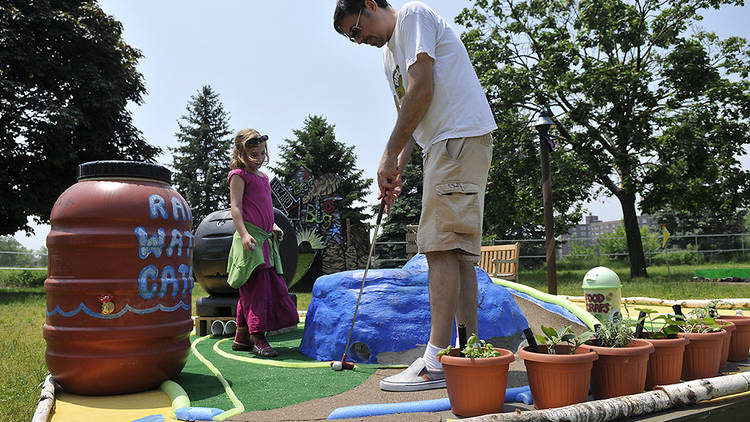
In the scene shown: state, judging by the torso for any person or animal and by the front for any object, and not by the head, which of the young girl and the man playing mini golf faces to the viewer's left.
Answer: the man playing mini golf

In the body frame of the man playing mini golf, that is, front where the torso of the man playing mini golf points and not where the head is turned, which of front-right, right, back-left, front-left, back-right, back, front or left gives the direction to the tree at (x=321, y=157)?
right

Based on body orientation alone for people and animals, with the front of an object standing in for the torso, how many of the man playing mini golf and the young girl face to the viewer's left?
1

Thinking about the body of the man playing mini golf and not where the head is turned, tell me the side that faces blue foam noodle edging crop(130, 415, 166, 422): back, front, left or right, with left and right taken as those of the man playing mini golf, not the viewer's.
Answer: front

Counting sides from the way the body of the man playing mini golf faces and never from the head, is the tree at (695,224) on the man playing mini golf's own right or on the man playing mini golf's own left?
on the man playing mini golf's own right

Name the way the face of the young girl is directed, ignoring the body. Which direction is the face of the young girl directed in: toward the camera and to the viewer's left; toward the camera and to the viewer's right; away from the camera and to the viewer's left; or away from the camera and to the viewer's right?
toward the camera and to the viewer's right

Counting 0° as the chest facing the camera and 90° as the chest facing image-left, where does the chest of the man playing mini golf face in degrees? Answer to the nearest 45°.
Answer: approximately 90°

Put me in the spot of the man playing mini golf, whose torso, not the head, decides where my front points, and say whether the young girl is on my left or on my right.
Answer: on my right

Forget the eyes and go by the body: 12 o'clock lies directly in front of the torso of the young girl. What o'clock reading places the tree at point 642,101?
The tree is roughly at 9 o'clock from the young girl.

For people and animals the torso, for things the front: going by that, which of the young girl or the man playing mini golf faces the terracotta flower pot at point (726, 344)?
the young girl
